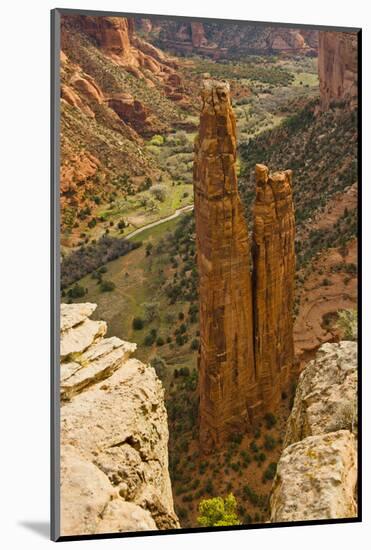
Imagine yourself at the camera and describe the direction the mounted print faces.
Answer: facing the viewer and to the right of the viewer
